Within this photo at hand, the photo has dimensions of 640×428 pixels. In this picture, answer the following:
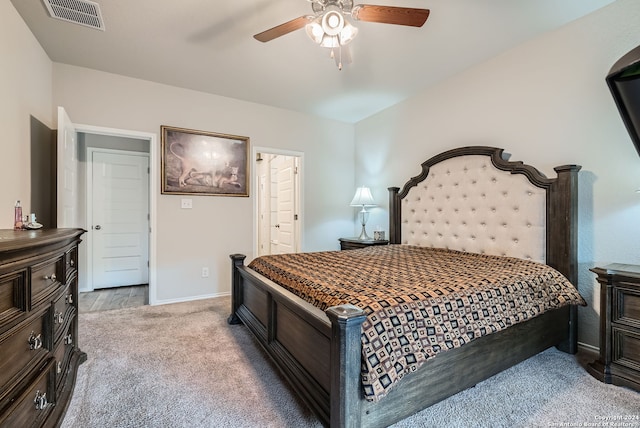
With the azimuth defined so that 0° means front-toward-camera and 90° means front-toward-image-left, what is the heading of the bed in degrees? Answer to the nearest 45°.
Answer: approximately 45°

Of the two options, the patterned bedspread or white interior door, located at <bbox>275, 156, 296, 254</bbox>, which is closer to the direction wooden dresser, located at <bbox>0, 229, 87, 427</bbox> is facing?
the patterned bedspread

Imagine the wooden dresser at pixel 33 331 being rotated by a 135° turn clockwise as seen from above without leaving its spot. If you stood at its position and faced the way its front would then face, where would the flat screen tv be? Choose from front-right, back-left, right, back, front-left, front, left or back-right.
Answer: back-left

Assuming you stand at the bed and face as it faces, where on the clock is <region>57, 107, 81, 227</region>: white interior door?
The white interior door is roughly at 1 o'clock from the bed.

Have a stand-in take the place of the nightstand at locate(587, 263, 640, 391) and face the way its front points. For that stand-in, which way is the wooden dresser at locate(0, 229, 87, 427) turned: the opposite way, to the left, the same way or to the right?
the opposite way

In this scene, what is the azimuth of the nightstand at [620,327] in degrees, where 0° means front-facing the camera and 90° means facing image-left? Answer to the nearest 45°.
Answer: approximately 45°

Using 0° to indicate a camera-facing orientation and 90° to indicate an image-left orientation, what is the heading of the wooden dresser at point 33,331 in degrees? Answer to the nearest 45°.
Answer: approximately 315°

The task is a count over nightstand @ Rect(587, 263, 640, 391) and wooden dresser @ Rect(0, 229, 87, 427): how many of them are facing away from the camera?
0

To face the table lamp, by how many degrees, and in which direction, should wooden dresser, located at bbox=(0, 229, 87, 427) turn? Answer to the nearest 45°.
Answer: approximately 45° to its left

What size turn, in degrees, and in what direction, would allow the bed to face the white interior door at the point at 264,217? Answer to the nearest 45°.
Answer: approximately 90° to its right

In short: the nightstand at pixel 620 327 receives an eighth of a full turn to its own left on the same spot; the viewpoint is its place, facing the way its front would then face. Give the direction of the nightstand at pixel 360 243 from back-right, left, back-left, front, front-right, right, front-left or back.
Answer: right

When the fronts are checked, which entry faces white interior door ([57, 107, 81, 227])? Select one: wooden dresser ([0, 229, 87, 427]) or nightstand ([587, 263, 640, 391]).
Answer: the nightstand

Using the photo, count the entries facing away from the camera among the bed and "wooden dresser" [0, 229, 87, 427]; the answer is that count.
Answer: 0

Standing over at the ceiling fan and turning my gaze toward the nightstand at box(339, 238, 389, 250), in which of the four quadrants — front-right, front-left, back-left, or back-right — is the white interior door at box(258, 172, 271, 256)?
front-left

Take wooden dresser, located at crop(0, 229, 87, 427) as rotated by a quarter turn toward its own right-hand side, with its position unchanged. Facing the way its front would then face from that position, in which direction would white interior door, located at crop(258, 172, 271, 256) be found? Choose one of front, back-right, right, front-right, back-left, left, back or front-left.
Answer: back
